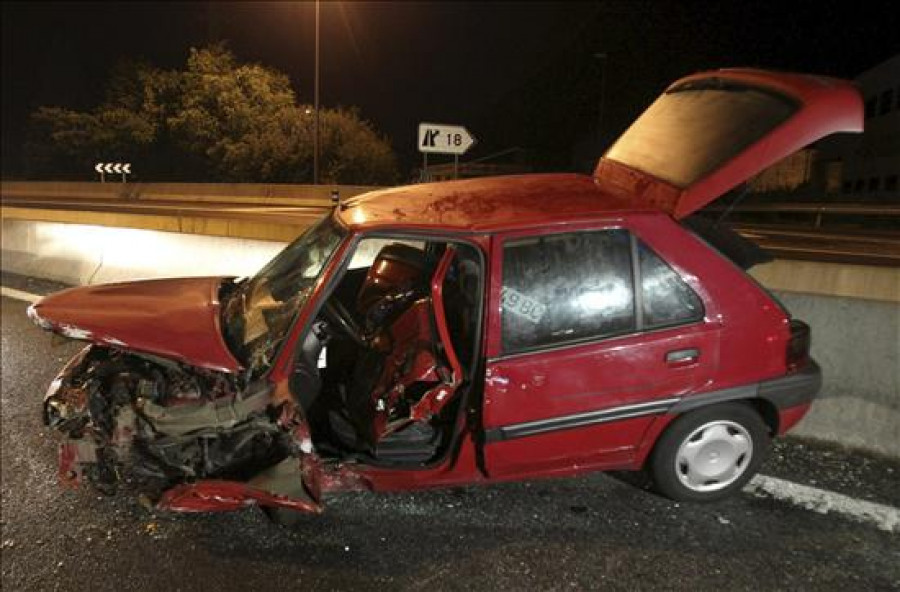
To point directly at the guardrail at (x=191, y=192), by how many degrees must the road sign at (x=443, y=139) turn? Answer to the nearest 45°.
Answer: approximately 135° to its right

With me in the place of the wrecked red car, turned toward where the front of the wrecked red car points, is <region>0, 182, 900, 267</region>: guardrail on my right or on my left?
on my right

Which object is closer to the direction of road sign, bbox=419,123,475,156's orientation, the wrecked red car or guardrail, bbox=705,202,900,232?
the wrecked red car

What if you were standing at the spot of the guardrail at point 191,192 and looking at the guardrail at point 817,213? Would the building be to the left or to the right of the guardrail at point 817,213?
left

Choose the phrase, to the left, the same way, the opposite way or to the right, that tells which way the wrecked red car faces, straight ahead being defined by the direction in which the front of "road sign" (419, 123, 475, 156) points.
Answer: to the right

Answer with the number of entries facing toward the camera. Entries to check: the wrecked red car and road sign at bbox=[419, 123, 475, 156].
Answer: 1

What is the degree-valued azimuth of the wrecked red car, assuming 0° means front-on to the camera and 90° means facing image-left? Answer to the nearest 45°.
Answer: approximately 90°

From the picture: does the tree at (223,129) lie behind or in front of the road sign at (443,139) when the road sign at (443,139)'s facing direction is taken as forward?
behind

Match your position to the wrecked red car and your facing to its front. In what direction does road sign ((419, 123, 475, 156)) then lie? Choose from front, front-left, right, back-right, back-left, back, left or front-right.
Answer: right

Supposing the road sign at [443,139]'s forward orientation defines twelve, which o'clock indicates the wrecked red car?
The wrecked red car is roughly at 12 o'clock from the road sign.

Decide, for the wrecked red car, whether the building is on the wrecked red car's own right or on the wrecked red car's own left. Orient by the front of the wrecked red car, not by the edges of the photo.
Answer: on the wrecked red car's own right
